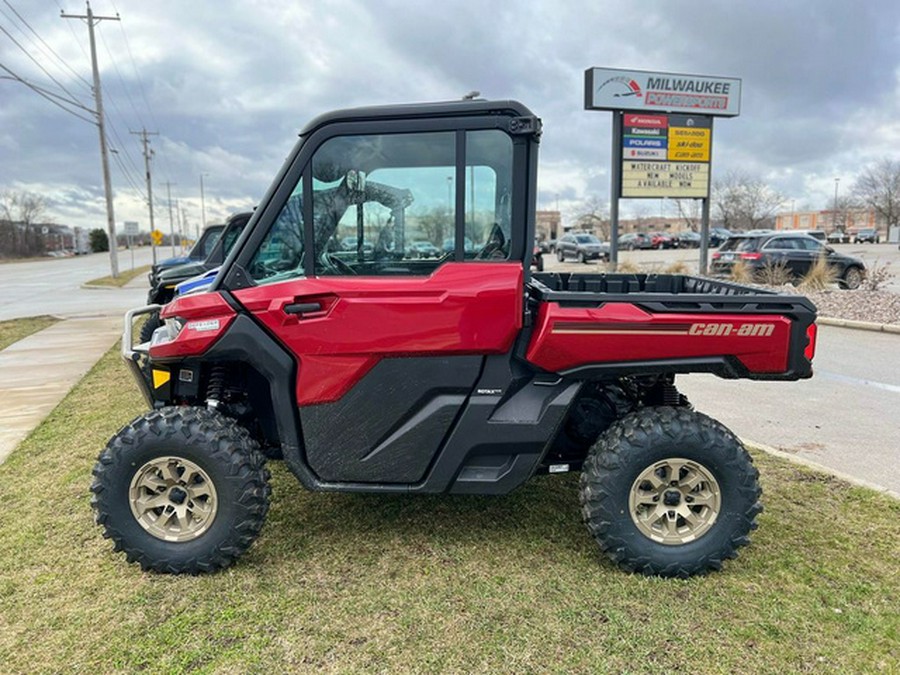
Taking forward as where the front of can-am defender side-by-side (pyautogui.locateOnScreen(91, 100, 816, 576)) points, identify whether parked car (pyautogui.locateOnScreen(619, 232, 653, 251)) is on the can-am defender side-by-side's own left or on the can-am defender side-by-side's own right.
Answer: on the can-am defender side-by-side's own right

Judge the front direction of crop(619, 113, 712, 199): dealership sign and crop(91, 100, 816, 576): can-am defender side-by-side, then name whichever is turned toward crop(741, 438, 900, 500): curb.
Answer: the dealership sign

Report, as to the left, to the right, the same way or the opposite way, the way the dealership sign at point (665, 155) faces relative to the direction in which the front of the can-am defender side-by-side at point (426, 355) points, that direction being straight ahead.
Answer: to the left

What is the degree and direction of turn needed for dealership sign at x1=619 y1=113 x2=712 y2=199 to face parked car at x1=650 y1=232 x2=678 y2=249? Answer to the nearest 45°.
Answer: approximately 180°

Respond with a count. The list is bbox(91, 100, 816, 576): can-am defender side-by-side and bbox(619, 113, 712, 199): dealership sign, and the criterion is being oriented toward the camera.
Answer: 1

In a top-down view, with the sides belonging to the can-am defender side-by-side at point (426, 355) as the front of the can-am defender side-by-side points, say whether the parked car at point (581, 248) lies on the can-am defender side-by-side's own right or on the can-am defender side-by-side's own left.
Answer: on the can-am defender side-by-side's own right

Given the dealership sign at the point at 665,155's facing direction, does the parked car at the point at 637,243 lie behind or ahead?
behind

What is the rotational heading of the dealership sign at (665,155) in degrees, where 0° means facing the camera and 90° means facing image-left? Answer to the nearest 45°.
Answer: approximately 0°

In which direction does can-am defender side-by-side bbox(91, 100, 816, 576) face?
to the viewer's left
